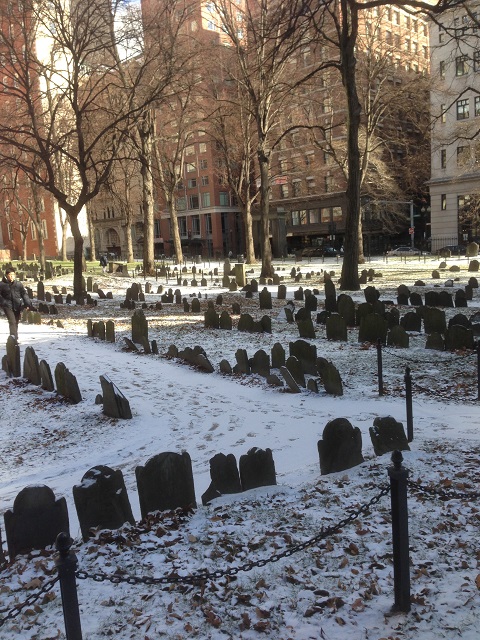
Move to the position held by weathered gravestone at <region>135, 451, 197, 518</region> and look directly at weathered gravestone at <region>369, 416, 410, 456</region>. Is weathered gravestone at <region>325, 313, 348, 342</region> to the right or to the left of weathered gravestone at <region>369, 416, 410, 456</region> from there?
left

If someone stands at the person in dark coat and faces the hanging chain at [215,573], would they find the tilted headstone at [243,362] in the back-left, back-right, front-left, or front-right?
front-left

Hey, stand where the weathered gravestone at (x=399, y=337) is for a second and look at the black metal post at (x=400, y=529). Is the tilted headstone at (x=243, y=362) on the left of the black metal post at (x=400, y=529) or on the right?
right
